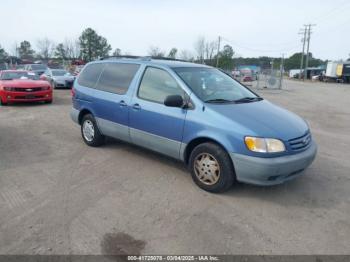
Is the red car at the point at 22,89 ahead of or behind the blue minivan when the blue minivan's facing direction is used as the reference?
behind

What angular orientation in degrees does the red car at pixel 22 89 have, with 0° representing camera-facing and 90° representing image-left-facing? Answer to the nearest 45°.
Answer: approximately 0°

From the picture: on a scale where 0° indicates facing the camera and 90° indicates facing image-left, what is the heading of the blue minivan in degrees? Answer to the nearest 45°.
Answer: approximately 315°
